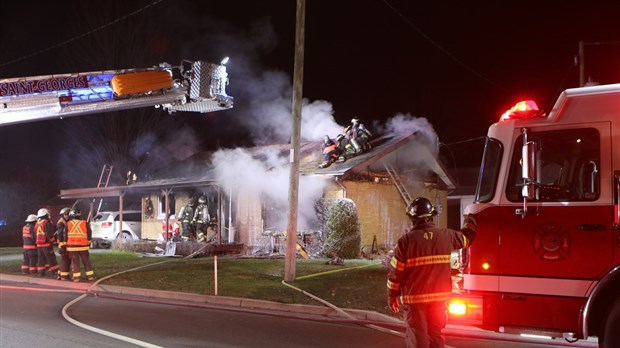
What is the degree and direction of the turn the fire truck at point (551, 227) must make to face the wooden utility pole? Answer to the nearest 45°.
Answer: approximately 45° to its right

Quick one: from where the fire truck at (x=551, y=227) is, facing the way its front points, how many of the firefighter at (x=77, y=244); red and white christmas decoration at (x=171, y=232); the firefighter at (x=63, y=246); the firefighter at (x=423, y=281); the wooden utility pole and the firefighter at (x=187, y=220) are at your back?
0

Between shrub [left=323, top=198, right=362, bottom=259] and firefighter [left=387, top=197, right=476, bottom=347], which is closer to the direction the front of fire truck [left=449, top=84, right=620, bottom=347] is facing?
the firefighter

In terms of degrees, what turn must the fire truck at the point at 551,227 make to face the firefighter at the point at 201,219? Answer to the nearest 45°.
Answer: approximately 45° to its right

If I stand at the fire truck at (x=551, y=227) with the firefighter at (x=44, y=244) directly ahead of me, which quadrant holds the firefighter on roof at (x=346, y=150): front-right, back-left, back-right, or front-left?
front-right

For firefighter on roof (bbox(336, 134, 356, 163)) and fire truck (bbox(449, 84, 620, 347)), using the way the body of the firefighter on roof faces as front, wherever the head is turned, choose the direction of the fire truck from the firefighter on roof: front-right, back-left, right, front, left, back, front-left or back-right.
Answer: left

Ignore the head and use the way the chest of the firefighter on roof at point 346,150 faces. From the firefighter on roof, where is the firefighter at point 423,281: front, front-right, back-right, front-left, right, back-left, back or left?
left

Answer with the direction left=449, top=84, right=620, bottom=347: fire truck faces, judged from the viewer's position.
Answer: facing to the left of the viewer
